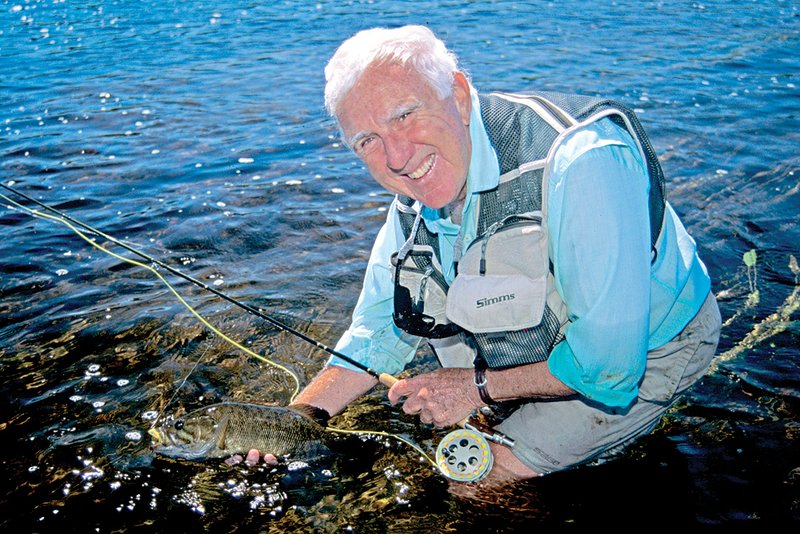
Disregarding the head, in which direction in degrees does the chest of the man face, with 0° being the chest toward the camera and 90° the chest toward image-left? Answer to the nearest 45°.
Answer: approximately 45°

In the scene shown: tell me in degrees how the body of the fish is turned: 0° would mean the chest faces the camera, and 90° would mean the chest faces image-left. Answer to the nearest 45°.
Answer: approximately 90°
